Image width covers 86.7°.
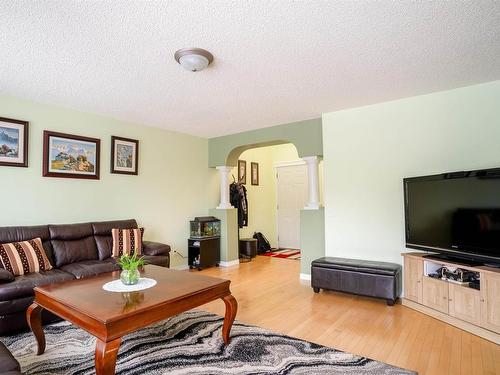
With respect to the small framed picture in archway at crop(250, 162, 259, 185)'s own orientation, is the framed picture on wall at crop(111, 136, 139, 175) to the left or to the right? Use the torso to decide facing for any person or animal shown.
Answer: on its right

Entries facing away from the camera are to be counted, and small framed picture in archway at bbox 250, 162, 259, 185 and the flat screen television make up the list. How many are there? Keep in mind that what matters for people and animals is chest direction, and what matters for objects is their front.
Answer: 0

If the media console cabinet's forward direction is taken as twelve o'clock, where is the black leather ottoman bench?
The black leather ottoman bench is roughly at 2 o'clock from the media console cabinet.

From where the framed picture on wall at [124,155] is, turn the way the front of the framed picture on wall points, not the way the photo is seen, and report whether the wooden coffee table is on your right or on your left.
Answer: on your right

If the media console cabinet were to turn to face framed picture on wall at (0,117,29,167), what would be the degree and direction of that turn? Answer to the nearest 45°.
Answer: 0° — it already faces it

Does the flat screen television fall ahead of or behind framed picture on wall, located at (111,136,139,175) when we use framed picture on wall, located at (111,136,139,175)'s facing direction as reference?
ahead

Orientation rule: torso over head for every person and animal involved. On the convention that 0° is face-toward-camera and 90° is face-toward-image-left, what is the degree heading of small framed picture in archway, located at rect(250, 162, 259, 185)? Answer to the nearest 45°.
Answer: approximately 315°

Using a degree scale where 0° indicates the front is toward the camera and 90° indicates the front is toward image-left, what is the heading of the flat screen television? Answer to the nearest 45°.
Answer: approximately 45°

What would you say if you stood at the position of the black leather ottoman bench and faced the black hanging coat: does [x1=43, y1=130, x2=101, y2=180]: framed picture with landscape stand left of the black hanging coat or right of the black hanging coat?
left
